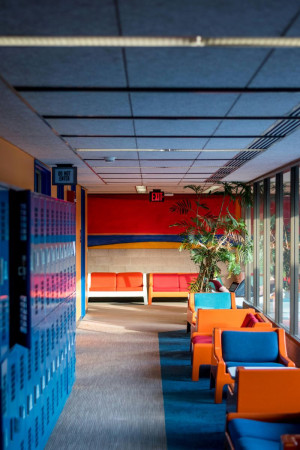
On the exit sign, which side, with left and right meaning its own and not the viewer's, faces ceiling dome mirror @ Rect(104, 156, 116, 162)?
front

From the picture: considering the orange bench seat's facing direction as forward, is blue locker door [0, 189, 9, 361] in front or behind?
in front

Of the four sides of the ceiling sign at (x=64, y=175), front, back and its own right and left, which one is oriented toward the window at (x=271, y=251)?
left

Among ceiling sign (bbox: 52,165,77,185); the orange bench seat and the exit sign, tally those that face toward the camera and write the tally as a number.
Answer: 3

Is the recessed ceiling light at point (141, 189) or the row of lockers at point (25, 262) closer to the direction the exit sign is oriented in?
the row of lockers

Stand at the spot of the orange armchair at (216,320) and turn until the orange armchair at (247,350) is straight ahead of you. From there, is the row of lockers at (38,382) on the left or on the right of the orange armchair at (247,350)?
right

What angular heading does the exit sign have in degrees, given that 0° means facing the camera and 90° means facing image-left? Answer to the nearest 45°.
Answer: approximately 0°

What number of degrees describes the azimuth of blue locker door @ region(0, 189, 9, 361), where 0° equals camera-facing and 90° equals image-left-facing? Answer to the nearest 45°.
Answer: approximately 270°

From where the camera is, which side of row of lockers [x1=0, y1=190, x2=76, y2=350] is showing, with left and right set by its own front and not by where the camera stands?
right

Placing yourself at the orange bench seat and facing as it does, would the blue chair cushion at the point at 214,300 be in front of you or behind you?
in front
